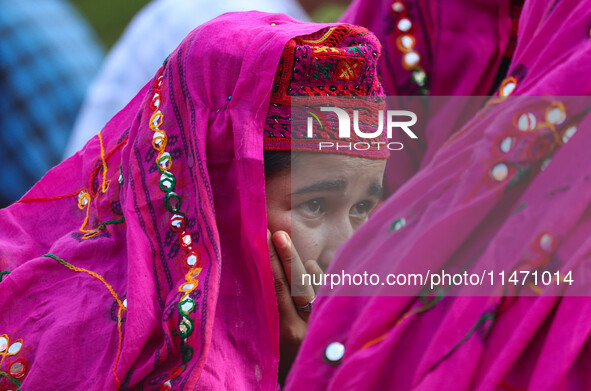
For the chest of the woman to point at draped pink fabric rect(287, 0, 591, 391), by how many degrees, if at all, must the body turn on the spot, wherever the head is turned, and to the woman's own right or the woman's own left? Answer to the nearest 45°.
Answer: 0° — they already face it

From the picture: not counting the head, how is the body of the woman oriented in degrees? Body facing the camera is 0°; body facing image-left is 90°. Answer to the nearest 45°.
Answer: approximately 315°
